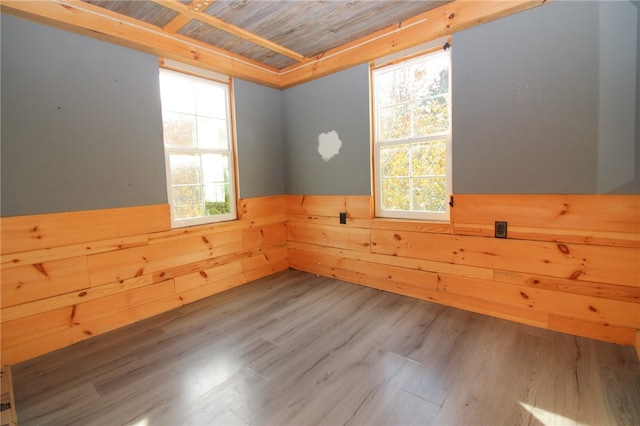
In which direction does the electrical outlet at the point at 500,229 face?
toward the camera

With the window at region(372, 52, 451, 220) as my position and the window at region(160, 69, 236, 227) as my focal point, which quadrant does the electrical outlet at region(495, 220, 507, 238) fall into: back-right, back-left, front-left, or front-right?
back-left

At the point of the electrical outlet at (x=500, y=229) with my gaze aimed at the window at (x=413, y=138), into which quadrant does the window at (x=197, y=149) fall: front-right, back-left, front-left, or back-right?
front-left

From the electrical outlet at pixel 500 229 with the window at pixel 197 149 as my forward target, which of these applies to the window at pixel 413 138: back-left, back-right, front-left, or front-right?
front-right

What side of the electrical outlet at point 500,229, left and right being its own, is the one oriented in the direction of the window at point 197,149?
right
